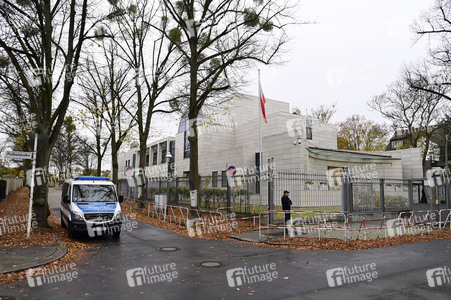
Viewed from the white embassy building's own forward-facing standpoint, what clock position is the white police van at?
The white police van is roughly at 2 o'clock from the white embassy building.

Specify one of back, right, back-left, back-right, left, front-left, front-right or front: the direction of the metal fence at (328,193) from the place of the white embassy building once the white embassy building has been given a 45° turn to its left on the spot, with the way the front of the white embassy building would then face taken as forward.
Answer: right

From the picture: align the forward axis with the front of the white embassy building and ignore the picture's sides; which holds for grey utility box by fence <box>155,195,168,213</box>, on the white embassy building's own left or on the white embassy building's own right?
on the white embassy building's own right

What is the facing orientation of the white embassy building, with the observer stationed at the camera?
facing the viewer and to the right of the viewer
